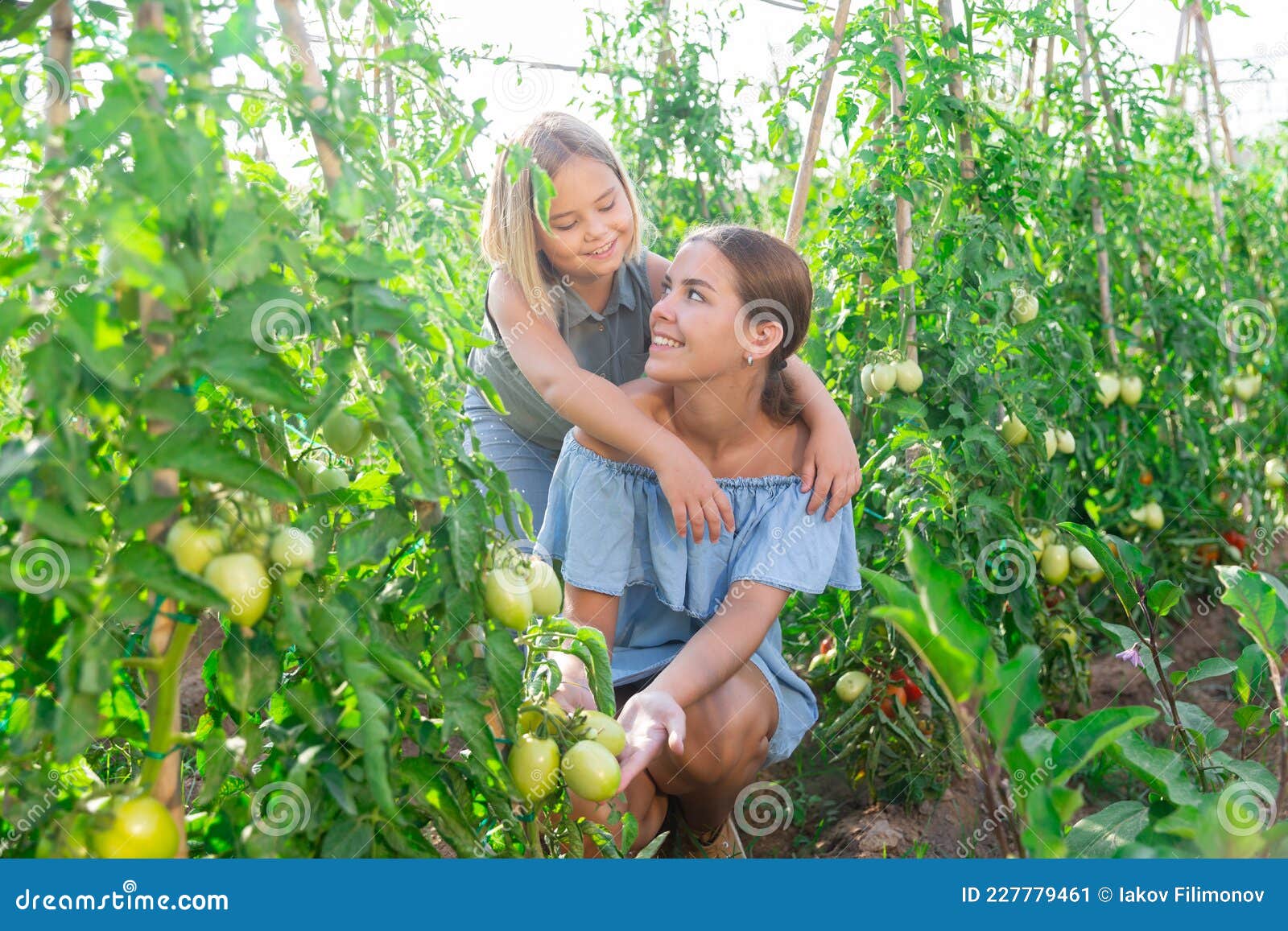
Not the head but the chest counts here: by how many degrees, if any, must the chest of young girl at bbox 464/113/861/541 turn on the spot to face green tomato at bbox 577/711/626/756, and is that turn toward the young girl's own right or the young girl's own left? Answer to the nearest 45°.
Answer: approximately 45° to the young girl's own right

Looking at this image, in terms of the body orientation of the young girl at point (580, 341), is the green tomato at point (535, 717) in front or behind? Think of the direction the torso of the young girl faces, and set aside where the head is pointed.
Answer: in front

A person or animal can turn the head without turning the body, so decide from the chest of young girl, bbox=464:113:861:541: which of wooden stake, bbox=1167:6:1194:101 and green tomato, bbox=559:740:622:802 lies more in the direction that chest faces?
the green tomato

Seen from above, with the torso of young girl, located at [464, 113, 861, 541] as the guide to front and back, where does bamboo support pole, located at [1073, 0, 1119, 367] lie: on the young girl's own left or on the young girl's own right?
on the young girl's own left

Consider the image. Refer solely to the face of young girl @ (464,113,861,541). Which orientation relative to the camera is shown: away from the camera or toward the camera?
toward the camera

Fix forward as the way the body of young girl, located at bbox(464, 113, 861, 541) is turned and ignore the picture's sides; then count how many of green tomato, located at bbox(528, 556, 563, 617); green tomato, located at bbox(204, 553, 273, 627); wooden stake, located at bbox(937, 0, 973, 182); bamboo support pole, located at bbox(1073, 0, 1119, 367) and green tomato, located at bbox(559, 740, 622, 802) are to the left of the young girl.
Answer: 2

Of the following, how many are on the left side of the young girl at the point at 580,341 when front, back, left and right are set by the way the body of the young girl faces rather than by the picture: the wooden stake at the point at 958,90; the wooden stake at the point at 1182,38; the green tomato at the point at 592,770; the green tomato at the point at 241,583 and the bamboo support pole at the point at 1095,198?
3

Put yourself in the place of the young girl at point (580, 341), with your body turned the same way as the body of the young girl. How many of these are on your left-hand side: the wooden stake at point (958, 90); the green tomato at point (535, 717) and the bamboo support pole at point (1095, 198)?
2

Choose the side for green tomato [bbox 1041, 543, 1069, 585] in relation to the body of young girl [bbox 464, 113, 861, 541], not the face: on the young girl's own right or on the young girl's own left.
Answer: on the young girl's own left

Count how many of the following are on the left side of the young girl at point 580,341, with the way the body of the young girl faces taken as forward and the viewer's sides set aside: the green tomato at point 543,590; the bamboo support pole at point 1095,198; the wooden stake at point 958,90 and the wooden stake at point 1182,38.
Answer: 3

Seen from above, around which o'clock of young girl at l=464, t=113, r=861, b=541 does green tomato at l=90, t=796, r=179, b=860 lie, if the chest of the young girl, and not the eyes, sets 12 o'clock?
The green tomato is roughly at 2 o'clock from the young girl.

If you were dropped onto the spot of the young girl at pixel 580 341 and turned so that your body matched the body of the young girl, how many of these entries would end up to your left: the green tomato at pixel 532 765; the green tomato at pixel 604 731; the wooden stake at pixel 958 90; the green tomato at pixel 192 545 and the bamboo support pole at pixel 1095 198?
2

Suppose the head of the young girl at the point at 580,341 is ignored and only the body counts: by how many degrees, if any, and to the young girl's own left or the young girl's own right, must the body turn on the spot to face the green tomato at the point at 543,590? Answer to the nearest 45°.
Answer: approximately 45° to the young girl's own right

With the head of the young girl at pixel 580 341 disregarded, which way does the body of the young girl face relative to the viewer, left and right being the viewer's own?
facing the viewer and to the right of the viewer

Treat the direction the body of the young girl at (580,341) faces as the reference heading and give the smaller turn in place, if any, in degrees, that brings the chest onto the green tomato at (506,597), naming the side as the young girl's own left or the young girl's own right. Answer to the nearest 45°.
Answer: approximately 45° to the young girl's own right
